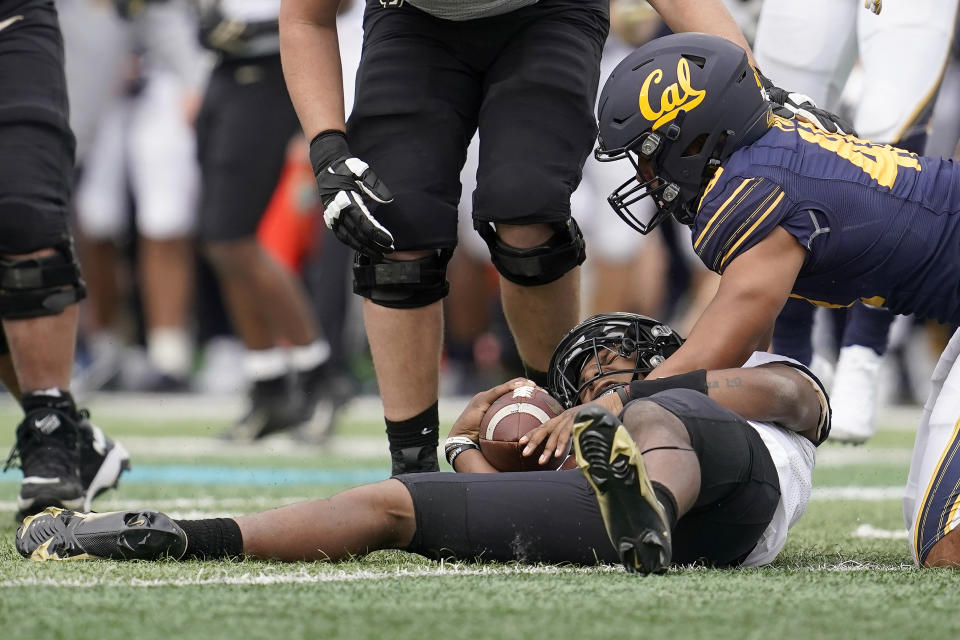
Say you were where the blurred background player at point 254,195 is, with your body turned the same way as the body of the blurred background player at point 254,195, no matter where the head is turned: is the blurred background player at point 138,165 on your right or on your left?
on your right

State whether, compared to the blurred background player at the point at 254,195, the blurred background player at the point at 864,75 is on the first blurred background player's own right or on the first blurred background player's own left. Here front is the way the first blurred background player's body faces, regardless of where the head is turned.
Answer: on the first blurred background player's own left

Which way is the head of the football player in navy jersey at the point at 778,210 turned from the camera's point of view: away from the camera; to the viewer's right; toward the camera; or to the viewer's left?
to the viewer's left

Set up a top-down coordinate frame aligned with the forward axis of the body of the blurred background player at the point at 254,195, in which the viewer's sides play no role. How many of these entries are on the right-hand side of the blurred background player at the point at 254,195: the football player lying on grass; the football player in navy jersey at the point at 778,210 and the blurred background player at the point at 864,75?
0

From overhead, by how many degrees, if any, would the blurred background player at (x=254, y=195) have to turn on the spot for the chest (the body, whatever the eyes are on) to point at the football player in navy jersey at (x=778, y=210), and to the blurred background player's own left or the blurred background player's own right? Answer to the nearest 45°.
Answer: approximately 90° to the blurred background player's own left

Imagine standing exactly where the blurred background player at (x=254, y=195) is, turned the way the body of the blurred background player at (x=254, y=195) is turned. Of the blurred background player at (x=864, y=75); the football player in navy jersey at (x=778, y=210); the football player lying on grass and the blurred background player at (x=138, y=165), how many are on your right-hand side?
1

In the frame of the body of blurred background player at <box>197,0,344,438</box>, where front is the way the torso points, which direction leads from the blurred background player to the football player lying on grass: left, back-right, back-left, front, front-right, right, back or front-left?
left
